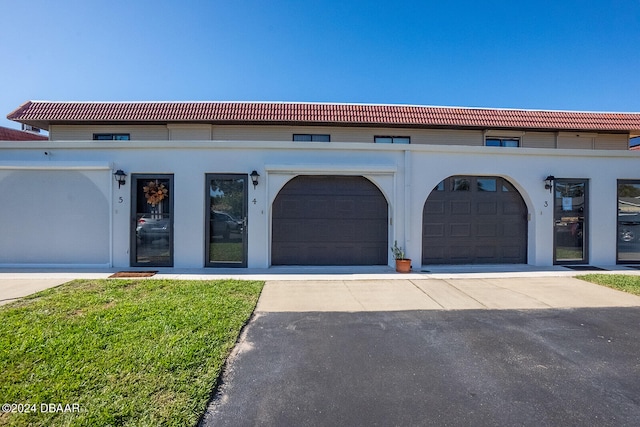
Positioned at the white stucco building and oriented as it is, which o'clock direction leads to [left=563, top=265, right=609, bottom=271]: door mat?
The door mat is roughly at 9 o'clock from the white stucco building.

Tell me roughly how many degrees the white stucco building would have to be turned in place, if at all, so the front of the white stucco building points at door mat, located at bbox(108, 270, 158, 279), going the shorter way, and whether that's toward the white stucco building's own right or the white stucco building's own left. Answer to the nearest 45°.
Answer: approximately 90° to the white stucco building's own right

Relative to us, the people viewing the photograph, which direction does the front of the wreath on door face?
facing the viewer

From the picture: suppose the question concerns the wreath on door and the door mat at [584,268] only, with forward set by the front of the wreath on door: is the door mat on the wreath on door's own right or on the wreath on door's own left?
on the wreath on door's own left
